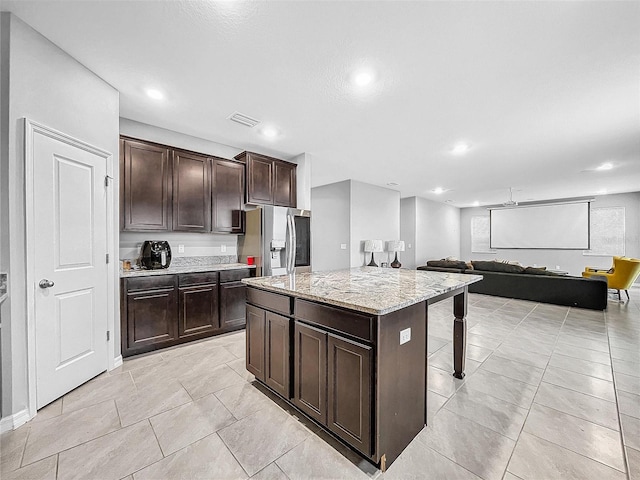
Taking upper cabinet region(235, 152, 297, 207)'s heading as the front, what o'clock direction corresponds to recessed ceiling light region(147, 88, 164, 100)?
The recessed ceiling light is roughly at 3 o'clock from the upper cabinet.

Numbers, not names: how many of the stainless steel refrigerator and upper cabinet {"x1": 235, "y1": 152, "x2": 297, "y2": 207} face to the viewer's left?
0

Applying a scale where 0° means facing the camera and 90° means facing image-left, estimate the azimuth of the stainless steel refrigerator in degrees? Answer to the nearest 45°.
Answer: approximately 315°

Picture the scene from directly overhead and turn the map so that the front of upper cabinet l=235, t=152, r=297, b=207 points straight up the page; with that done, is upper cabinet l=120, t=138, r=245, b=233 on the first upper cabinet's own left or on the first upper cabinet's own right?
on the first upper cabinet's own right

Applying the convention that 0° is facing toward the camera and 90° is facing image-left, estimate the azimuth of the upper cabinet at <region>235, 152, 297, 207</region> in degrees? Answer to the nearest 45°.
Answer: approximately 315°

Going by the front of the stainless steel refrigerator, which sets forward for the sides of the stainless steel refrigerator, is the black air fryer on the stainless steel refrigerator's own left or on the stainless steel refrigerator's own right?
on the stainless steel refrigerator's own right
